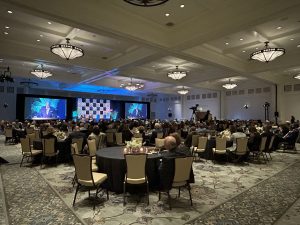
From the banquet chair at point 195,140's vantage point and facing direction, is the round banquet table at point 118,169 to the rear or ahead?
to the rear

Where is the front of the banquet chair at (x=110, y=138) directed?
away from the camera

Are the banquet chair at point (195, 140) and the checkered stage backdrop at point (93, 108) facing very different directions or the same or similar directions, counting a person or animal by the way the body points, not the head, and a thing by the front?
very different directions

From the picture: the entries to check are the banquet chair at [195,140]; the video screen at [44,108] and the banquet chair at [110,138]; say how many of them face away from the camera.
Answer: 2

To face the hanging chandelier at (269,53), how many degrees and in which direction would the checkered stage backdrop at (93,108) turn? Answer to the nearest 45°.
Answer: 0° — it already faces it

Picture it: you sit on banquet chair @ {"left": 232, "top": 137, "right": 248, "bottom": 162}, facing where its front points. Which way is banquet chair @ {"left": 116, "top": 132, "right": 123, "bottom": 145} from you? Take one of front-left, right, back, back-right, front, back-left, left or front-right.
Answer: front-left

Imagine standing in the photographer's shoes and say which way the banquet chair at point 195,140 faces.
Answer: facing away from the viewer

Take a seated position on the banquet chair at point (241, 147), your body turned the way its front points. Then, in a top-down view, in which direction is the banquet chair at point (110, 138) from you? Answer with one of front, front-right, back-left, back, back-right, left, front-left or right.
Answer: front-left

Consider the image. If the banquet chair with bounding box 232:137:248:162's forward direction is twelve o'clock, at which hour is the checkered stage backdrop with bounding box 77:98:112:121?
The checkered stage backdrop is roughly at 12 o'clock from the banquet chair.

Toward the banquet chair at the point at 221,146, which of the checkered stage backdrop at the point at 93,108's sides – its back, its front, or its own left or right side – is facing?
front

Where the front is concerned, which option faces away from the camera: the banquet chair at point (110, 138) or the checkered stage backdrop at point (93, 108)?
the banquet chair

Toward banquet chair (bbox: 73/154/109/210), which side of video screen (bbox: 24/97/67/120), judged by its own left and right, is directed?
front

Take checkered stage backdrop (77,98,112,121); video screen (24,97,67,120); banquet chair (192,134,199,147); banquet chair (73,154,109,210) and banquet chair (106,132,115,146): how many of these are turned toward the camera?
2

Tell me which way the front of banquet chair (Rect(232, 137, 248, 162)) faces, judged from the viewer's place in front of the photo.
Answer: facing away from the viewer and to the left of the viewer

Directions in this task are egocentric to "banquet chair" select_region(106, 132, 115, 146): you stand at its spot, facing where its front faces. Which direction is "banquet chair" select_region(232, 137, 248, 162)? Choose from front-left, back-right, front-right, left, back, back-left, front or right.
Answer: back-right

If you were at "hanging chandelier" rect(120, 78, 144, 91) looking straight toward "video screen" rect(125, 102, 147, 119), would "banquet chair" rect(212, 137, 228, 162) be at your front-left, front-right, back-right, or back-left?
back-right

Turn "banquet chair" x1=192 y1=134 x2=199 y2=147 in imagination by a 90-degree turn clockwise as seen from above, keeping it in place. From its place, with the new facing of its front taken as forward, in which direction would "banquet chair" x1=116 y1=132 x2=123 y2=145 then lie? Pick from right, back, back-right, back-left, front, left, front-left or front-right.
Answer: back

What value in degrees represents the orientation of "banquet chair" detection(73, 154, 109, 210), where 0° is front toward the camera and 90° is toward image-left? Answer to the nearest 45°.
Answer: approximately 225°

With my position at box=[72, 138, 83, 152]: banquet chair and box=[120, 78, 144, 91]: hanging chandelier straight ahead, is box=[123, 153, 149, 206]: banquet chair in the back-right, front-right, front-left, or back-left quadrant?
back-right
